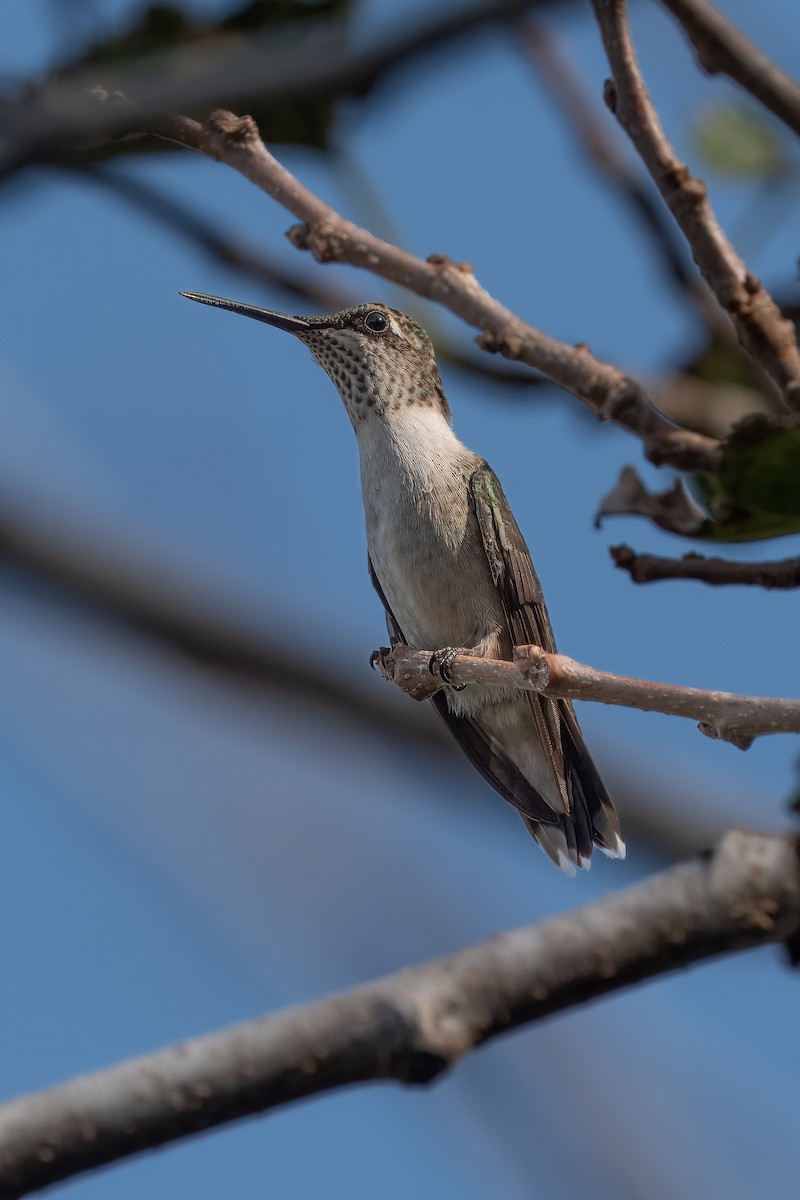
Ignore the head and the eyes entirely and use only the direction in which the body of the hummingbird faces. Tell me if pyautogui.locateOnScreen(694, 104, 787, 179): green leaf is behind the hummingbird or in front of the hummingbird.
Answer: behind

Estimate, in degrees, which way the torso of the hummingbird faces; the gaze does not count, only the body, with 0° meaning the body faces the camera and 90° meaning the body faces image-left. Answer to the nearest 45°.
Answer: approximately 45°

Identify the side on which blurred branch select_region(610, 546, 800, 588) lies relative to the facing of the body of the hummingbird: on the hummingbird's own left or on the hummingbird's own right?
on the hummingbird's own left

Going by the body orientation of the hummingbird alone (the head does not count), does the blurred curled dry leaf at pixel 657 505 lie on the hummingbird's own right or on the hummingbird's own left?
on the hummingbird's own left

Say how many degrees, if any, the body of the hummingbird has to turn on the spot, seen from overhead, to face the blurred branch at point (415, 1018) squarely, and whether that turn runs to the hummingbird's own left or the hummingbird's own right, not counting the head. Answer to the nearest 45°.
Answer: approximately 45° to the hummingbird's own left

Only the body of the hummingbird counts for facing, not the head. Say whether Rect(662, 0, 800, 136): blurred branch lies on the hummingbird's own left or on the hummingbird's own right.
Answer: on the hummingbird's own left

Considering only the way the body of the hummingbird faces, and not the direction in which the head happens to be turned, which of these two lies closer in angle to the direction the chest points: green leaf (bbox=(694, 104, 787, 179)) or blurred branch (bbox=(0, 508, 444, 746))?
the blurred branch
